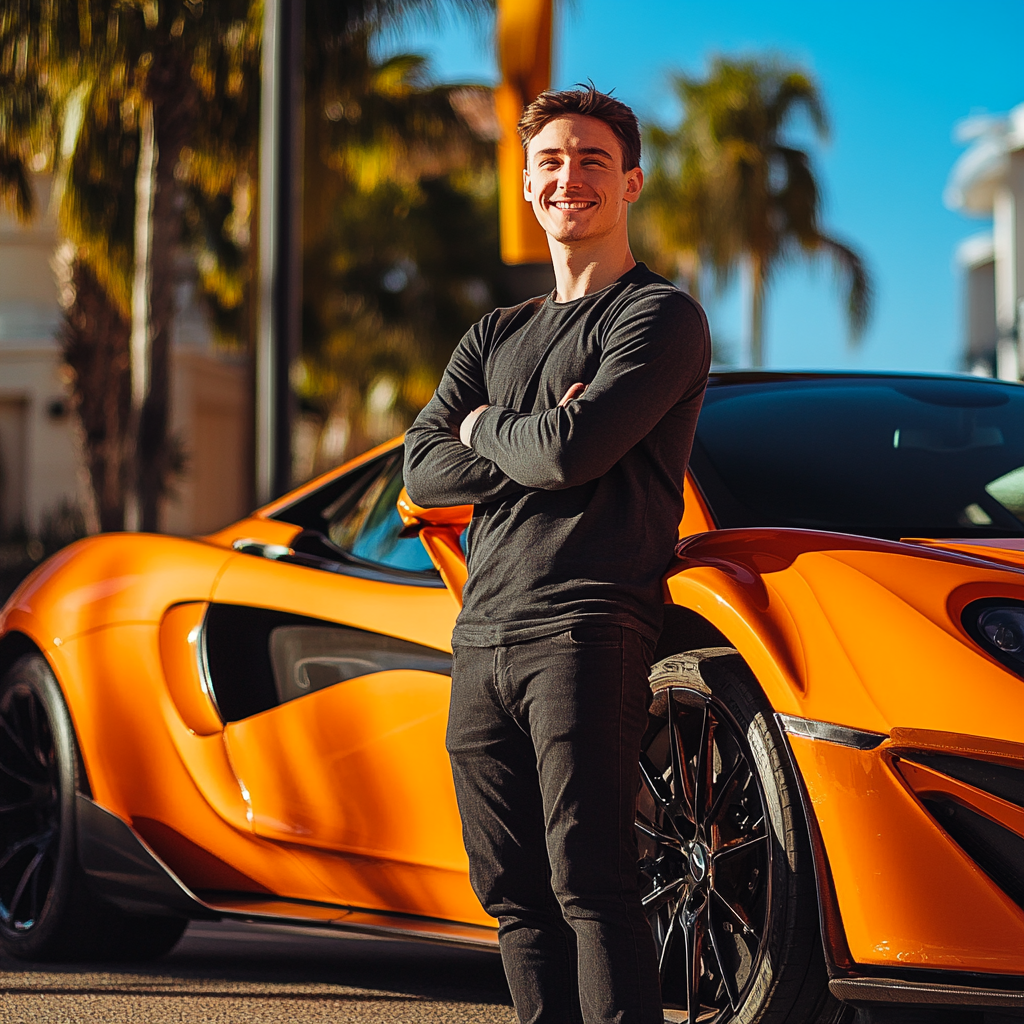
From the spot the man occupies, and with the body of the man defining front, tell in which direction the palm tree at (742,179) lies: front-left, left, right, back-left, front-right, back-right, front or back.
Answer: back-right

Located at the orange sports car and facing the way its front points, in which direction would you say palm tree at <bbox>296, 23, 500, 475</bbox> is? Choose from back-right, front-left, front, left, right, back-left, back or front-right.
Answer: back-left

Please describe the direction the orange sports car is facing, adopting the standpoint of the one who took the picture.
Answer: facing the viewer and to the right of the viewer

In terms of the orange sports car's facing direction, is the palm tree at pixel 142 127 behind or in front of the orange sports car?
behind

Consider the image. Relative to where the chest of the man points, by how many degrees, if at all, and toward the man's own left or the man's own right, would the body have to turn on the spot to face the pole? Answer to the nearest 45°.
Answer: approximately 135° to the man's own right

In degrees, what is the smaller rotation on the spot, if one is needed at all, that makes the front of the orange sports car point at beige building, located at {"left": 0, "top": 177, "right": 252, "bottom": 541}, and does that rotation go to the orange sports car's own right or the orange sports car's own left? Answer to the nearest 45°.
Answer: approximately 135° to the orange sports car's own left

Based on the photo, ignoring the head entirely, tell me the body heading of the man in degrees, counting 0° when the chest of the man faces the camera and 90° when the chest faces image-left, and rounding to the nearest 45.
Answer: approximately 45°

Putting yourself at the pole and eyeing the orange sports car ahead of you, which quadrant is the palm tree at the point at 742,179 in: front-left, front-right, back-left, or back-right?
back-left

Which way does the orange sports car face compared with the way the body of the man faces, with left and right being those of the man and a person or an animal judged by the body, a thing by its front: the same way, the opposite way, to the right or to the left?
to the left

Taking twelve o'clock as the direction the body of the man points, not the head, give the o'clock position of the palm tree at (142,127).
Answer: The palm tree is roughly at 4 o'clock from the man.

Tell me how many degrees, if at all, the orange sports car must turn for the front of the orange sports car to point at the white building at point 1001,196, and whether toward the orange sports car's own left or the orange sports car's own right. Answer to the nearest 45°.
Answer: approximately 135° to the orange sports car's own left

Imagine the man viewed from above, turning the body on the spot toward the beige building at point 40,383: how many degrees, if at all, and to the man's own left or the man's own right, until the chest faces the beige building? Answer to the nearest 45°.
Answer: approximately 135° to the man's own right
